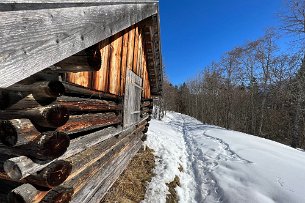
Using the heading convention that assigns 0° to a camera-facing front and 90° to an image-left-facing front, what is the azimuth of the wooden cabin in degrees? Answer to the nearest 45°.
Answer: approximately 315°
